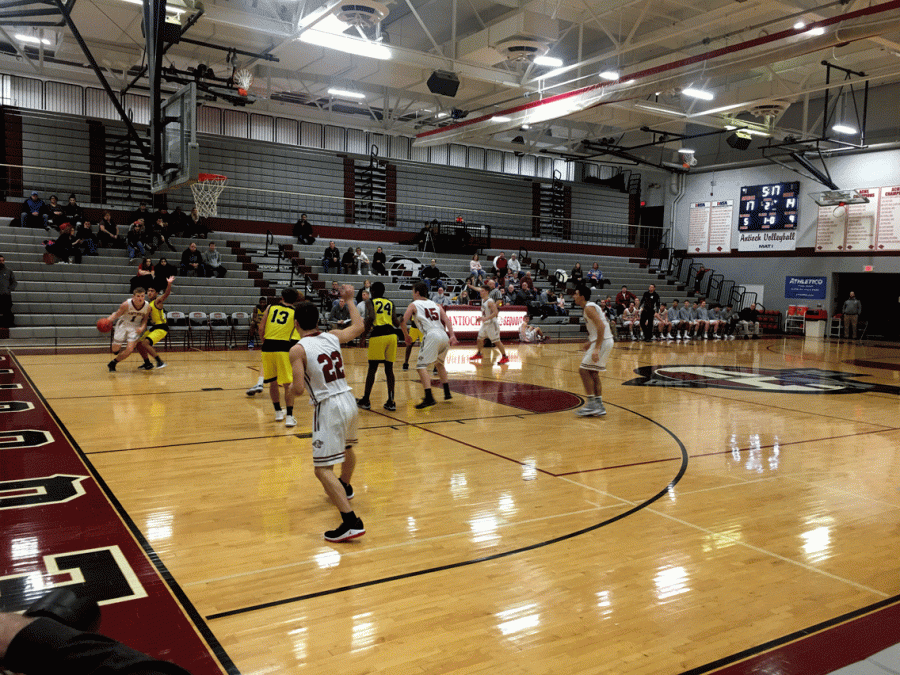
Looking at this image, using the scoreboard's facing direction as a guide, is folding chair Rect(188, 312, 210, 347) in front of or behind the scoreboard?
in front

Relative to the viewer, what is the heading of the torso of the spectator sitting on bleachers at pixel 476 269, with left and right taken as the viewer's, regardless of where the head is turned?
facing the viewer and to the right of the viewer

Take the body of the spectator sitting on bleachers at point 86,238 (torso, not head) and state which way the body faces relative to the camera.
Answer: toward the camera

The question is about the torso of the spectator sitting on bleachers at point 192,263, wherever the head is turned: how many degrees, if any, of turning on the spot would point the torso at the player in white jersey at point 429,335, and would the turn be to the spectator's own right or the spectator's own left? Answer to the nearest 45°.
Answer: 0° — they already face them

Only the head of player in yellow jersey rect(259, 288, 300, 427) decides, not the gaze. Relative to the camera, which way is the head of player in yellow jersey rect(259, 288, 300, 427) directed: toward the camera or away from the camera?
away from the camera

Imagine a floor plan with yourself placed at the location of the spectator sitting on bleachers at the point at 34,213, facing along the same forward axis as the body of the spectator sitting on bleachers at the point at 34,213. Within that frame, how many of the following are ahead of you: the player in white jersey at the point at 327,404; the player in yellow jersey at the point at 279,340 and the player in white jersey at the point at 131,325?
3

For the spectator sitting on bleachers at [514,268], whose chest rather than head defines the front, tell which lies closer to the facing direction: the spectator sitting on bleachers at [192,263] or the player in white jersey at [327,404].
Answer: the player in white jersey

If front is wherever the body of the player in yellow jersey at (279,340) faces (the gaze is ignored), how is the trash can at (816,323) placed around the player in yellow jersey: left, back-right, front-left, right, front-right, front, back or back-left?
front-right

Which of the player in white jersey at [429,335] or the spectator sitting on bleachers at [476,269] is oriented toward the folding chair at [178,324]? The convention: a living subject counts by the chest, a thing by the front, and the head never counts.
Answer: the player in white jersey

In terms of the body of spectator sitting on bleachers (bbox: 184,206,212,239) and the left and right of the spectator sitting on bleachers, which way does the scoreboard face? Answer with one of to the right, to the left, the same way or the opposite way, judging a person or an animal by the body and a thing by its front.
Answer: to the right

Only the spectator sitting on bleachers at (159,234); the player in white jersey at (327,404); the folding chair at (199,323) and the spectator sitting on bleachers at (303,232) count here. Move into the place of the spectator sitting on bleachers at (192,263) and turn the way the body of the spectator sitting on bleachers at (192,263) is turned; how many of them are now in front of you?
2

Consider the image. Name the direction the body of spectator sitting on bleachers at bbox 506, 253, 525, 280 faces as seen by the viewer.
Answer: toward the camera

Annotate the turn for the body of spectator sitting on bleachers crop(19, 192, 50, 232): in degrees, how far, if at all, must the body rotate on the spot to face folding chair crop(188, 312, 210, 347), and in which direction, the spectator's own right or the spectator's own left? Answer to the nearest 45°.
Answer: approximately 45° to the spectator's own left

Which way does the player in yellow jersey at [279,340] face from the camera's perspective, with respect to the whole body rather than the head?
away from the camera

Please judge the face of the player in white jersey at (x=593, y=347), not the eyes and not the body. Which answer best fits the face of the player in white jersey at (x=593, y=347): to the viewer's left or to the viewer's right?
to the viewer's left

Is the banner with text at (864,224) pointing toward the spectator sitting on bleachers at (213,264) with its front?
yes

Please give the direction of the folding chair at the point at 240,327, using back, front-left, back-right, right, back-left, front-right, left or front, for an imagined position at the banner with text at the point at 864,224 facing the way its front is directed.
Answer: front

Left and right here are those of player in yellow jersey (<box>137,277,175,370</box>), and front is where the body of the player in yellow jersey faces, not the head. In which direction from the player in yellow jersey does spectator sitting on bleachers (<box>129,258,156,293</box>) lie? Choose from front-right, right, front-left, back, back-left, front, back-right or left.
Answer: right

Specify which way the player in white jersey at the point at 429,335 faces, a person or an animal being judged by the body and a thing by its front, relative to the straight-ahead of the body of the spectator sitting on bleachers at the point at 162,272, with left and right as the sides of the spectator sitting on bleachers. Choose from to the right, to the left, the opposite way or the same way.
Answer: the opposite way

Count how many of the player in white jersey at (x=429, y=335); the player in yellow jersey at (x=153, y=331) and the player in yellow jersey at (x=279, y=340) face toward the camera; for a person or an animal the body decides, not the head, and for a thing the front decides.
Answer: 0
